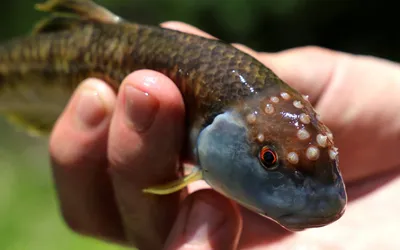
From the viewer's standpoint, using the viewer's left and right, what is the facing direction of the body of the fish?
facing the viewer and to the right of the viewer
